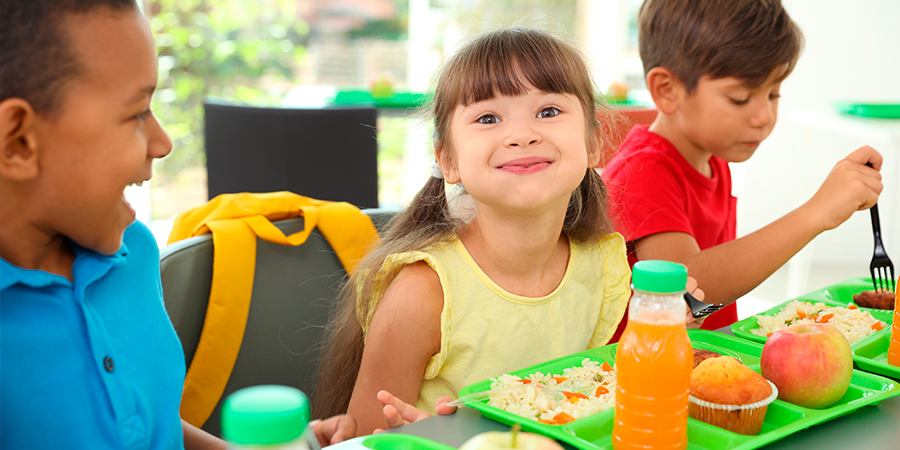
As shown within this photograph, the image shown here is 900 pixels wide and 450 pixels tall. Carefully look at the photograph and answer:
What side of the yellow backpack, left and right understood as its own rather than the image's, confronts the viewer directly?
back

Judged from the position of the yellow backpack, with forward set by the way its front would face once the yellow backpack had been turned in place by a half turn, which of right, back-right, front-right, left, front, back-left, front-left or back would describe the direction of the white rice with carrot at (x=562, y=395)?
front-left

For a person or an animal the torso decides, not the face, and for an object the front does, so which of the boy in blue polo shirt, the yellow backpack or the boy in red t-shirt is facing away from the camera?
the yellow backpack

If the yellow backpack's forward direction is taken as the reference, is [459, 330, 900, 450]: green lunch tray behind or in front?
behind

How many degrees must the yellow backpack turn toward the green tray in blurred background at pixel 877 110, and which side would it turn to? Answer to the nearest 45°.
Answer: approximately 45° to its right

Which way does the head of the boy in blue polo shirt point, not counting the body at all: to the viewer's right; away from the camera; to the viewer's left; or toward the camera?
to the viewer's right

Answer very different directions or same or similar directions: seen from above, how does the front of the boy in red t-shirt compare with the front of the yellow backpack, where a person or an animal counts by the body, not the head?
very different directions

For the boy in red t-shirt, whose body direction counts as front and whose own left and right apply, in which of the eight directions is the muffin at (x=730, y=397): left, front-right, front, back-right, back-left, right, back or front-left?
front-right

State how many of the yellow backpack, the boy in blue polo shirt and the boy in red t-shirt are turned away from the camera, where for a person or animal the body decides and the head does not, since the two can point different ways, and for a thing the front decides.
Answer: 1

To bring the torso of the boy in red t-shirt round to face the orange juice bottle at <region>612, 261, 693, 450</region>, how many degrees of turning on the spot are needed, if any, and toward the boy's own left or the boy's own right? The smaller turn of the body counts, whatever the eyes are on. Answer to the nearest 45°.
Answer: approximately 45° to the boy's own right

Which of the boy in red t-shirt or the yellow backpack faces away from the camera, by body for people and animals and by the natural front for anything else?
the yellow backpack

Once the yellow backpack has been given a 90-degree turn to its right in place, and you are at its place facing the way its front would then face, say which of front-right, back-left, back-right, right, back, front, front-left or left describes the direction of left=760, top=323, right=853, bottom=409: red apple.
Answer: front-right

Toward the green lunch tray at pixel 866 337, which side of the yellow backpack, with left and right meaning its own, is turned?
right
